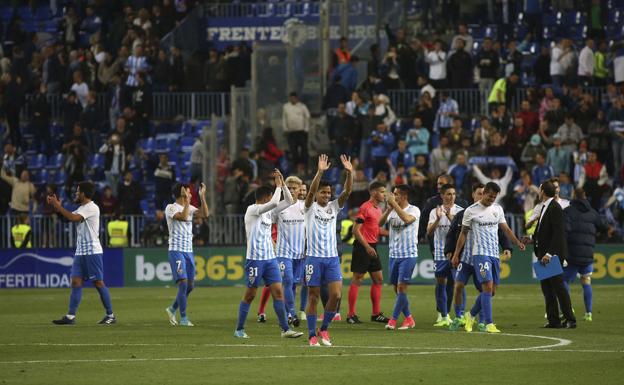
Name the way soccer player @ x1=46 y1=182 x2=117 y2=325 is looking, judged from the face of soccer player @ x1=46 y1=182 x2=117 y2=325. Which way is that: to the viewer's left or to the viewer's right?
to the viewer's left

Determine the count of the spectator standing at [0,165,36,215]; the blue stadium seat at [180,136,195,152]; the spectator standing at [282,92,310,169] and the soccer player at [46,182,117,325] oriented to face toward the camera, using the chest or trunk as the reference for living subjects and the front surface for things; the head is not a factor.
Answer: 3

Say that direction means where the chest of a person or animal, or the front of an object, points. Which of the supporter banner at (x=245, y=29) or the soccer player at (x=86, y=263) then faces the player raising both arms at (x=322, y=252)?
the supporter banner

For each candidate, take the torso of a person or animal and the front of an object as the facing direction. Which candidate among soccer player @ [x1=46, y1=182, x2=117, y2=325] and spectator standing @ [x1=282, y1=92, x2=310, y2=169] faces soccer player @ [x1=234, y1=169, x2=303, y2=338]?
the spectator standing

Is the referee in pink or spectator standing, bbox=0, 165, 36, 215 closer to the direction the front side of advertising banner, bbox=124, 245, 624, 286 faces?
the referee in pink

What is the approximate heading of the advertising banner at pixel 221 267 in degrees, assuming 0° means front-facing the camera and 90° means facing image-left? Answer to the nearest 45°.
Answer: approximately 0°

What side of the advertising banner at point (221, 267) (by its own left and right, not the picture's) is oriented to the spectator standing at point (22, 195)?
right
